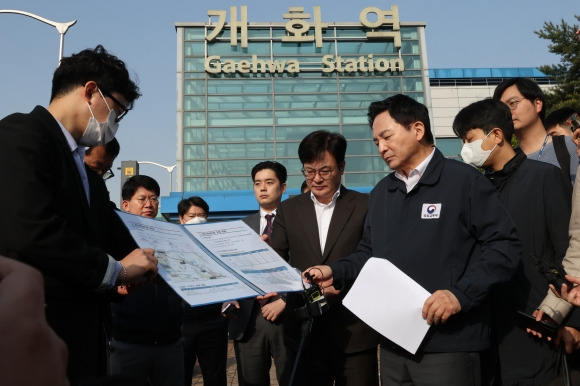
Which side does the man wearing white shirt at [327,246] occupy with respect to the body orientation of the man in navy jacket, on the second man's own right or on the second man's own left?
on the second man's own right

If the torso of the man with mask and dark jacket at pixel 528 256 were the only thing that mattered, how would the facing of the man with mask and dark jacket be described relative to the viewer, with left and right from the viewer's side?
facing to the left of the viewer

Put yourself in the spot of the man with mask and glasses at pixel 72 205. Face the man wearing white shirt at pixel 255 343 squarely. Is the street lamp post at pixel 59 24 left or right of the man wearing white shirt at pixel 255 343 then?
left

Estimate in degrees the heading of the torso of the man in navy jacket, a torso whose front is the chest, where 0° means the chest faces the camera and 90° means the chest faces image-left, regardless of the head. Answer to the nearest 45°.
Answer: approximately 45°

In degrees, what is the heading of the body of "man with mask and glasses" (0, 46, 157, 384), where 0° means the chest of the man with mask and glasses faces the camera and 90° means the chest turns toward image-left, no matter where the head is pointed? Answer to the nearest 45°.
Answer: approximately 270°

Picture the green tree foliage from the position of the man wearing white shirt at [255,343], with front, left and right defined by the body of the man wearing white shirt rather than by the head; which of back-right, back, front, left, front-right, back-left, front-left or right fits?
back-left

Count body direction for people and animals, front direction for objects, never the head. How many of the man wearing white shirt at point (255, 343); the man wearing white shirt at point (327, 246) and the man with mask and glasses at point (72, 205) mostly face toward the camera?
2

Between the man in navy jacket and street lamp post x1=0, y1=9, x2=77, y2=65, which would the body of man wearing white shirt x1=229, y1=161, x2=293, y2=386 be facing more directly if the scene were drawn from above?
the man in navy jacket

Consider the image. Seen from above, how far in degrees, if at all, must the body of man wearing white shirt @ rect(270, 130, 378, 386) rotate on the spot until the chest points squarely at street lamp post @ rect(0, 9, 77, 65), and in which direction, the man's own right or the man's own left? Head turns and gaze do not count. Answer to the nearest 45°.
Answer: approximately 135° to the man's own right
